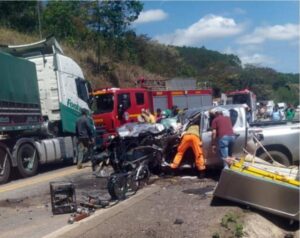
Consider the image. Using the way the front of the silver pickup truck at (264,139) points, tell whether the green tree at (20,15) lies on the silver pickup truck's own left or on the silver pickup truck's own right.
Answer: on the silver pickup truck's own right

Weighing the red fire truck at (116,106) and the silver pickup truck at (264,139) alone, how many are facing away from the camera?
0

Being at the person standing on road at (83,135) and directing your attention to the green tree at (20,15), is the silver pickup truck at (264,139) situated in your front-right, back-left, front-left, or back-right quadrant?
back-right

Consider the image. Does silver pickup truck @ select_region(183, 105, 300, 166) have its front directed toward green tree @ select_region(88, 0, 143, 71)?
no

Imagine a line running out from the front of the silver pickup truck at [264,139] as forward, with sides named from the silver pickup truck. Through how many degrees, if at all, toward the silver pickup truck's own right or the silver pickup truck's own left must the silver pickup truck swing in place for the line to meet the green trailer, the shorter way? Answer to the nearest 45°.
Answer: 0° — it already faces it

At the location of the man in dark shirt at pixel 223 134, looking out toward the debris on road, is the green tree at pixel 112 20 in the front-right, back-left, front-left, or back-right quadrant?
back-right

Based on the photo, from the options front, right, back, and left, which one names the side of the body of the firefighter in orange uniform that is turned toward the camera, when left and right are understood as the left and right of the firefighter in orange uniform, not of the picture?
back

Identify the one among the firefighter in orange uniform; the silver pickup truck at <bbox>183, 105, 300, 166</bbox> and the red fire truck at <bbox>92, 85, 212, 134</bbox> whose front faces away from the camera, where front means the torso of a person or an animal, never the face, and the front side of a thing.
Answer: the firefighter in orange uniform

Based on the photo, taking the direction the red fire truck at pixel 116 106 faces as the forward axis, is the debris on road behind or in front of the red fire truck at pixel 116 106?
in front

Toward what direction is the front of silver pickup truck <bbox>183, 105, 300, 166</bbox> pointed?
to the viewer's left

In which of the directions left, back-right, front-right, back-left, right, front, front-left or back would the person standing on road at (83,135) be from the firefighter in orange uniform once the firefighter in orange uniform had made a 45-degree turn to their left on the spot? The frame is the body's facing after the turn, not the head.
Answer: front

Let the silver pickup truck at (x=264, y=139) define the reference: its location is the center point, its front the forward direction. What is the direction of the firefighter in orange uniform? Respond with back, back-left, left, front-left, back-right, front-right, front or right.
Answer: front
